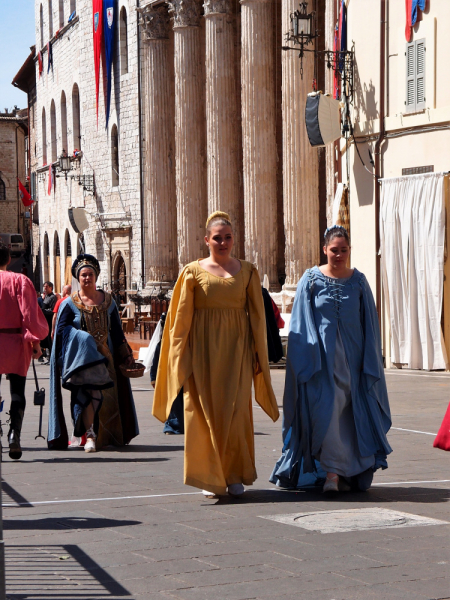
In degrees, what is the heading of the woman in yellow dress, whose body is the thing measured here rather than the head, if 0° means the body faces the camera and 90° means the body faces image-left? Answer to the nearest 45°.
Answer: approximately 0°

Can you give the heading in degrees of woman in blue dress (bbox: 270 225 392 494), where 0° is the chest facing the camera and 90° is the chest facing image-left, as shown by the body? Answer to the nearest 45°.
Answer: approximately 0°

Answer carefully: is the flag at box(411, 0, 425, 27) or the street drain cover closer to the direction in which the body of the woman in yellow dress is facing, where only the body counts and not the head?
the street drain cover

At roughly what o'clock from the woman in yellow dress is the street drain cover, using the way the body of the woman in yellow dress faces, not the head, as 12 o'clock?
The street drain cover is roughly at 11 o'clock from the woman in yellow dress.

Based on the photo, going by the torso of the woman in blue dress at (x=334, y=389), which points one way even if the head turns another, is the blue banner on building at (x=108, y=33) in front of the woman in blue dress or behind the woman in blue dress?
behind

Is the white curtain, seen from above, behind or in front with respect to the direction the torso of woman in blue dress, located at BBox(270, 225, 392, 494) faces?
behind

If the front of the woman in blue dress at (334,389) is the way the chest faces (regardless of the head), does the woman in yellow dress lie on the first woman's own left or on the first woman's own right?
on the first woman's own right

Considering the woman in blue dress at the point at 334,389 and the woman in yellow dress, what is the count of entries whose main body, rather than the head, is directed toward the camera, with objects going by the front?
2

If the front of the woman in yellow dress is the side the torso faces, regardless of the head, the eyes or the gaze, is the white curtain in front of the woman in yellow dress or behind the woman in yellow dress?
behind

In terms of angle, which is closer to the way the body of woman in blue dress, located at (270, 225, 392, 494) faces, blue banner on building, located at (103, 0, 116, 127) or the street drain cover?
the street drain cover

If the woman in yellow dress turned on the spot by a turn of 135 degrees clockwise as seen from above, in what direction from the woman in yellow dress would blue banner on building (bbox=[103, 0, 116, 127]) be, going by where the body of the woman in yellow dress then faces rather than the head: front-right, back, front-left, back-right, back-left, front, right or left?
front-right

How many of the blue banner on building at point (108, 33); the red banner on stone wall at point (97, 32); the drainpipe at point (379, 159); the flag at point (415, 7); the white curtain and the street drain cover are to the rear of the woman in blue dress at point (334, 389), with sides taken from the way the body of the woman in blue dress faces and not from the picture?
5

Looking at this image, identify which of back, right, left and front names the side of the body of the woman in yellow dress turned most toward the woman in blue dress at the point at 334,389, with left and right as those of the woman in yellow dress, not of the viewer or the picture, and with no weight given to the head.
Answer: left

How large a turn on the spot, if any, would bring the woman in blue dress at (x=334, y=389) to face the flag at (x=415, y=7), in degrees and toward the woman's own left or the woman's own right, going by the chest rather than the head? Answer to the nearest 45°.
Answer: approximately 180°
